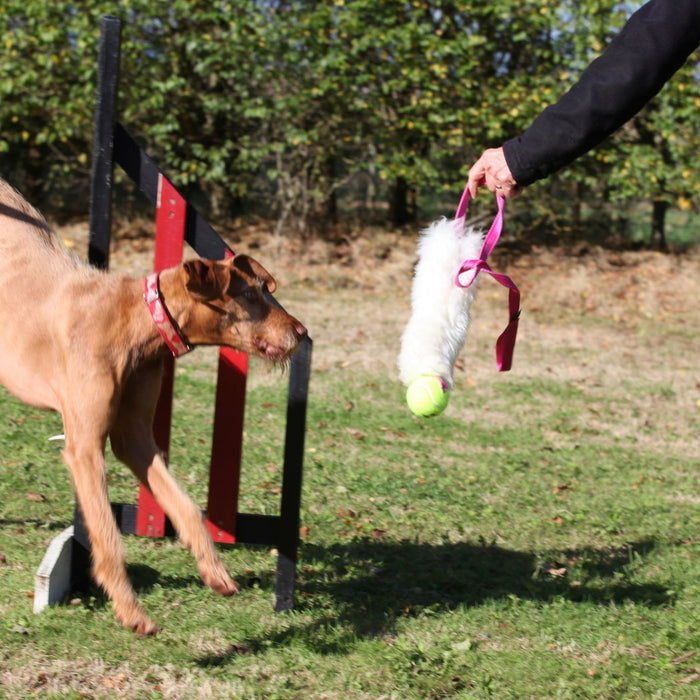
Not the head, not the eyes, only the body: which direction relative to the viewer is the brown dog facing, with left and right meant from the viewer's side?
facing to the right of the viewer
